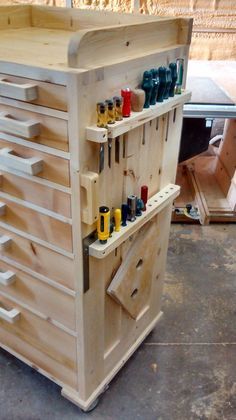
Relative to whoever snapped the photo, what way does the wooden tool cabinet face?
facing the viewer and to the left of the viewer
